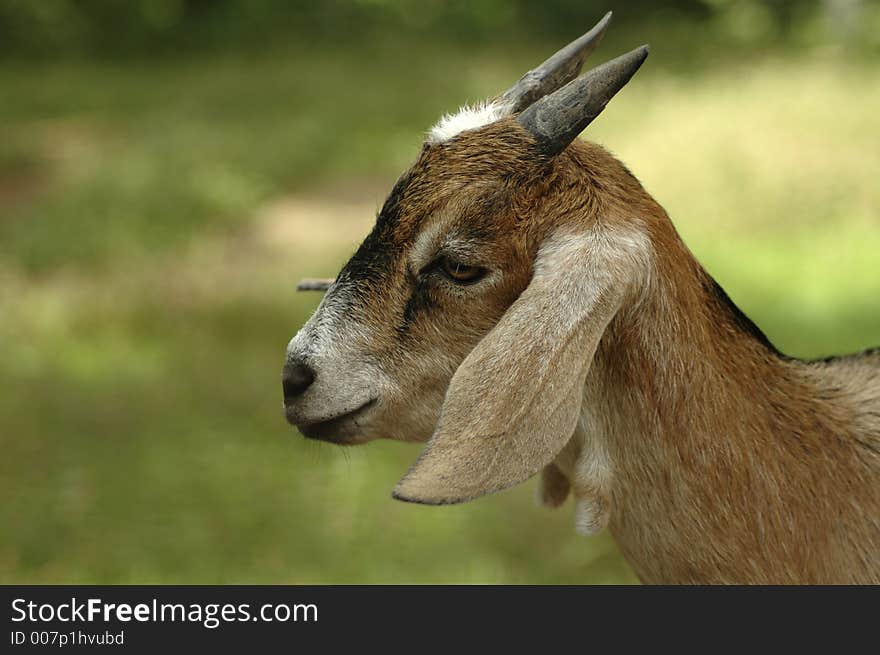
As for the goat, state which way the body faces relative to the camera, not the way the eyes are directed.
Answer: to the viewer's left
